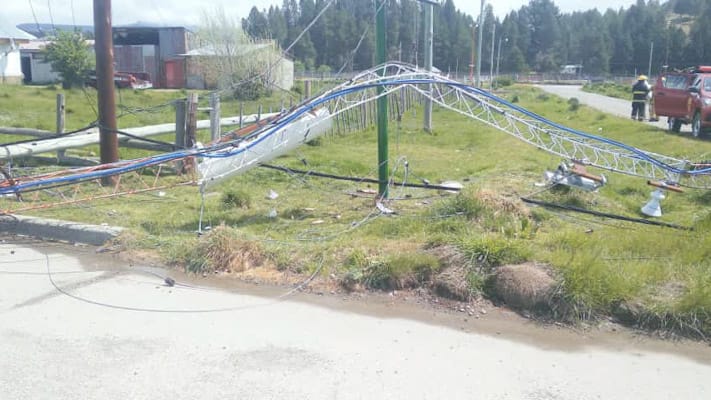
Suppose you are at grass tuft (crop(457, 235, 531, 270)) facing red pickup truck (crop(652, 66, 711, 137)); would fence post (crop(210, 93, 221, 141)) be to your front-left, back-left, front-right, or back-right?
front-left
